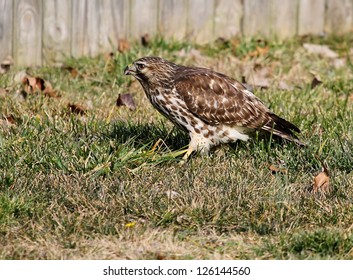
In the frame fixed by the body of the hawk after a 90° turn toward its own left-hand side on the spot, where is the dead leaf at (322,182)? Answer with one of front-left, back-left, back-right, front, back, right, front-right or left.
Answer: front-left

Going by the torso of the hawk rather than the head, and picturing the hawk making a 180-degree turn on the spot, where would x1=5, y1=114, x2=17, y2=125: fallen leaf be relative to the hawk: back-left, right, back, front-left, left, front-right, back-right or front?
back

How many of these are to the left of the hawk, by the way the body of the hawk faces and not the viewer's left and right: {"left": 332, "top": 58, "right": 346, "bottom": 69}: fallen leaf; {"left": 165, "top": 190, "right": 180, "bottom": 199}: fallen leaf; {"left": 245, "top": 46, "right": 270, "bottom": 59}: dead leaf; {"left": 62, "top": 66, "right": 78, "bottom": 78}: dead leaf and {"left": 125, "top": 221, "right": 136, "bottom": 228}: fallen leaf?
2

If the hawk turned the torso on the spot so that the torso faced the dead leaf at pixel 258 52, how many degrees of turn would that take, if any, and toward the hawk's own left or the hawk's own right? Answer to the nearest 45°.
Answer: approximately 90° to the hawk's own right

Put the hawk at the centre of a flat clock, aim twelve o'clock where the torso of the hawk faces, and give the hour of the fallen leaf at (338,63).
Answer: The fallen leaf is roughly at 4 o'clock from the hawk.

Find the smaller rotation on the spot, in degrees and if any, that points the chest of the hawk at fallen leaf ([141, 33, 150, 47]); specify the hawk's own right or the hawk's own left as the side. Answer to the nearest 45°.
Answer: approximately 90° to the hawk's own right

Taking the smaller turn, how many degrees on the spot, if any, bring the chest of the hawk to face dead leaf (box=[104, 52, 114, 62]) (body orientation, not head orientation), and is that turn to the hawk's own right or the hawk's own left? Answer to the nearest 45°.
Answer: approximately 45° to the hawk's own right

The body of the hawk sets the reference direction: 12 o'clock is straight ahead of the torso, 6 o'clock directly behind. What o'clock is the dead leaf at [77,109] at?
The dead leaf is roughly at 1 o'clock from the hawk.

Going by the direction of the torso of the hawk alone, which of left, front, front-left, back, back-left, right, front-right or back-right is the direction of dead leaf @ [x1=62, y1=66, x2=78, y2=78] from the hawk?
front-right

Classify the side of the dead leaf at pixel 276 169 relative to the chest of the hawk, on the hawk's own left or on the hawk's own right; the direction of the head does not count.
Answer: on the hawk's own left

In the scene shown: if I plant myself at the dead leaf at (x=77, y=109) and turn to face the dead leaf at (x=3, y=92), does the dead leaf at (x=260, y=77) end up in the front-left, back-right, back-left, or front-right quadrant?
back-right

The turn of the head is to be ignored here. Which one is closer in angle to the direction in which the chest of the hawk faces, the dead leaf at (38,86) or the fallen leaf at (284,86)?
the dead leaf

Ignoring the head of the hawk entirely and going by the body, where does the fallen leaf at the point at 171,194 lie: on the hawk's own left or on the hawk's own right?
on the hawk's own left

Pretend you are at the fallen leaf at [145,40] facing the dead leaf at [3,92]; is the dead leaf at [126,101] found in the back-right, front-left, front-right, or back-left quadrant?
front-left

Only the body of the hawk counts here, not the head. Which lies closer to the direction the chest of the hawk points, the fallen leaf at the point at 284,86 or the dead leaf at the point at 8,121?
the dead leaf

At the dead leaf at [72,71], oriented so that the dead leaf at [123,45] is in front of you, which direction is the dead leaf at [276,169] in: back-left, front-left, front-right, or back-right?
back-right

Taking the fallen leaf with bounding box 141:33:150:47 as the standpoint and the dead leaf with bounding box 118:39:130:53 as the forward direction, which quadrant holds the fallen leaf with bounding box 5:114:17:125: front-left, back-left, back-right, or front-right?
front-left

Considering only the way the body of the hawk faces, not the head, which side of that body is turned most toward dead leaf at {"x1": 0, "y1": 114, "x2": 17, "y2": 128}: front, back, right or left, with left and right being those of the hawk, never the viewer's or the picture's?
front

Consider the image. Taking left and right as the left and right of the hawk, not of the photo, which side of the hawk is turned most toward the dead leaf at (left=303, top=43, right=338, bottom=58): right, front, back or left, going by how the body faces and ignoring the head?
right

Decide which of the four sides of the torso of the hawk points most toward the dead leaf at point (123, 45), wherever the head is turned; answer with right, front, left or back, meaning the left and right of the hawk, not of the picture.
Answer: right

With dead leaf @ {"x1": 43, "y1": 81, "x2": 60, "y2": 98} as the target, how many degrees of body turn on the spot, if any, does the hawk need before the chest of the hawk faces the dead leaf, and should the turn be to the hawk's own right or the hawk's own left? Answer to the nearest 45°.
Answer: approximately 45° to the hawk's own right

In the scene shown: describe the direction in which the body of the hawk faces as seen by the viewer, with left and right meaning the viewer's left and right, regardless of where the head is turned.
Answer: facing to the left of the viewer
